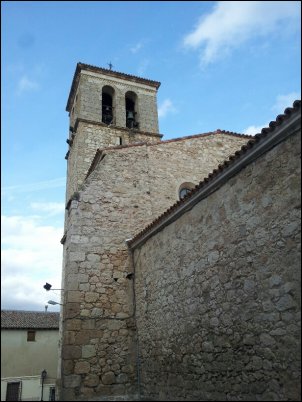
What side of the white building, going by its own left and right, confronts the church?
front

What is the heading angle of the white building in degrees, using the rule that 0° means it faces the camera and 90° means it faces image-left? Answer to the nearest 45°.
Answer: approximately 0°
